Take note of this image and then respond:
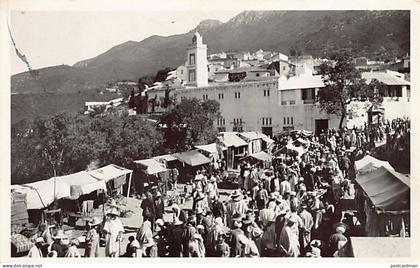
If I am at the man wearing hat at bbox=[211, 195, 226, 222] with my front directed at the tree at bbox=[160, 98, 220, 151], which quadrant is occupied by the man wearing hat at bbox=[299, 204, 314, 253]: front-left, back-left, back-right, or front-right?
back-right

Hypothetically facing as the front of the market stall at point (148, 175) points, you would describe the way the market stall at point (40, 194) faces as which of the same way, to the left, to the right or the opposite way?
the same way

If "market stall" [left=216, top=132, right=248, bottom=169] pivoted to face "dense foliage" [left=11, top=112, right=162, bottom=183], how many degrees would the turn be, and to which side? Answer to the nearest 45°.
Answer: approximately 135° to its right

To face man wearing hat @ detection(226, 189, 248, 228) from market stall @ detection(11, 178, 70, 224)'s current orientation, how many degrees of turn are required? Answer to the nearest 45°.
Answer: approximately 45° to its left

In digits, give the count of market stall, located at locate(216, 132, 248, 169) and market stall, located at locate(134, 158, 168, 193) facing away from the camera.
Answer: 0

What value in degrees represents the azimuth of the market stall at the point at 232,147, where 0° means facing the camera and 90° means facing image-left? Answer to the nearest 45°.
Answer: approximately 315°

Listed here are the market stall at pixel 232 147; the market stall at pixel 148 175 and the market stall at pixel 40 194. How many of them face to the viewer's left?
0

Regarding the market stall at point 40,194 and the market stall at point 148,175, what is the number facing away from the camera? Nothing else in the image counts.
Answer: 0

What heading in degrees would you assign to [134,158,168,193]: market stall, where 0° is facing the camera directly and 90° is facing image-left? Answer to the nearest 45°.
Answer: approximately 315°

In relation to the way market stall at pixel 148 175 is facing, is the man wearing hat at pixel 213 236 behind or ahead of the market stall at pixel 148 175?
ahead
